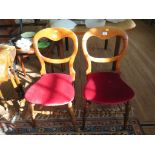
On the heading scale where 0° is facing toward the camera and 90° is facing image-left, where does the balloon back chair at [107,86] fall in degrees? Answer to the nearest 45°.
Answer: approximately 0°
